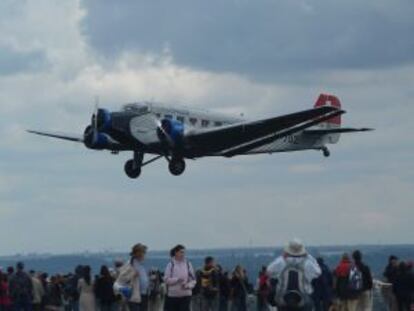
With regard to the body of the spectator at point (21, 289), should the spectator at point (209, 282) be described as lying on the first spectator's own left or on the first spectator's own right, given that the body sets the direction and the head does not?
on the first spectator's own right

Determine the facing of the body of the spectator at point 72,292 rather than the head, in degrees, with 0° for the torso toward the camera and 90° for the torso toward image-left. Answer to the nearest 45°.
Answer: approximately 180°

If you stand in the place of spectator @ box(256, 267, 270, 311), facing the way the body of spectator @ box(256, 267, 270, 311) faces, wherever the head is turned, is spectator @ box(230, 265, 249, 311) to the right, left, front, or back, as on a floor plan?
left

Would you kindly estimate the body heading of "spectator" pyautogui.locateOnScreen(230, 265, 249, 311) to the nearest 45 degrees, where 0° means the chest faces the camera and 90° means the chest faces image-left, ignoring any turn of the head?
approximately 180°

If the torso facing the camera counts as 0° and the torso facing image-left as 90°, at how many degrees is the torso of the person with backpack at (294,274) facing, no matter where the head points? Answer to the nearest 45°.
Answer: approximately 180°

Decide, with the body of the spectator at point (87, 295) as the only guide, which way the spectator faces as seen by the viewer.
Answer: away from the camera

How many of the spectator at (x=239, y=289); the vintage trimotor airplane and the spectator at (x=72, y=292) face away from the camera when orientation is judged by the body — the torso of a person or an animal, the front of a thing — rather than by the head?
2

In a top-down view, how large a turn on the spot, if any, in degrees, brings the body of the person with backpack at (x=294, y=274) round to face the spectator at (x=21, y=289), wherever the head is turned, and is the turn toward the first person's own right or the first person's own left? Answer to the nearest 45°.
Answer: approximately 45° to the first person's own left
